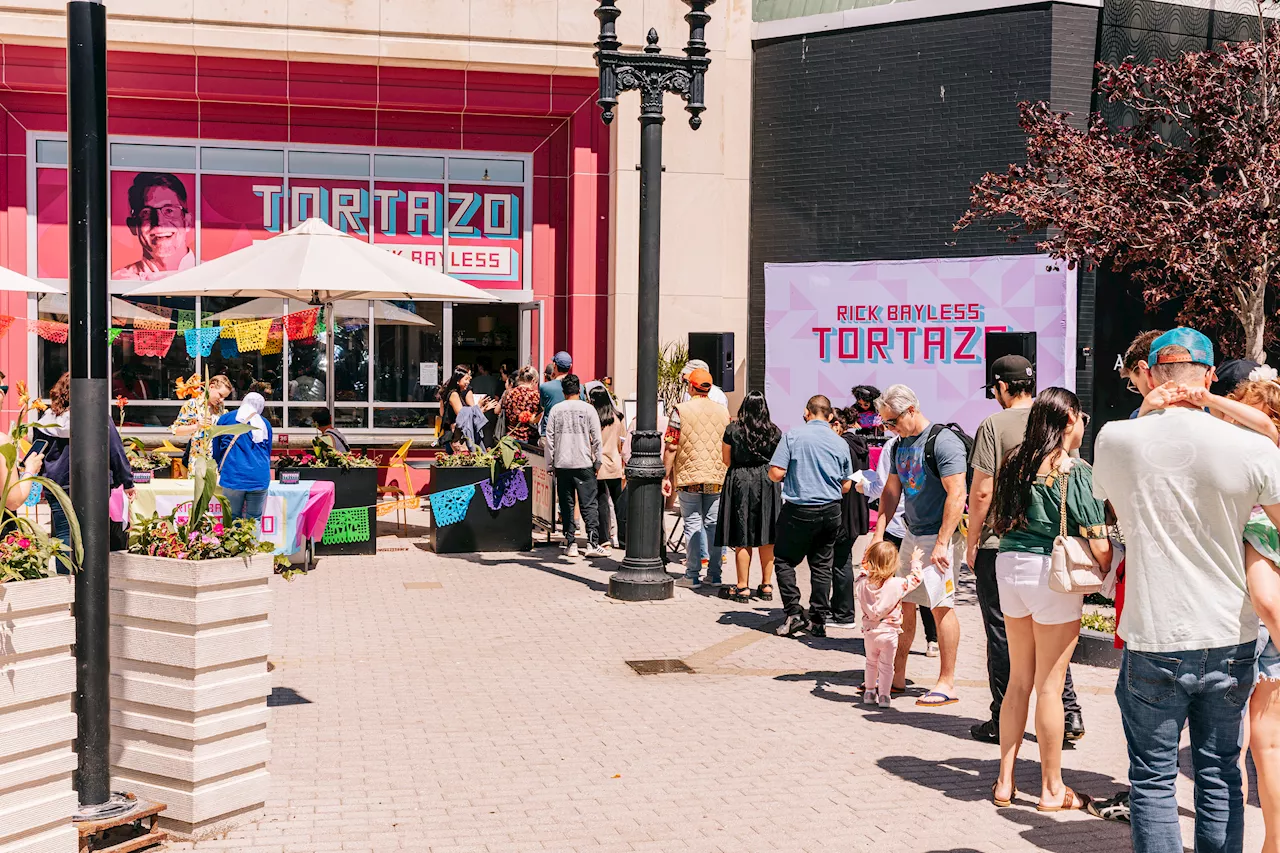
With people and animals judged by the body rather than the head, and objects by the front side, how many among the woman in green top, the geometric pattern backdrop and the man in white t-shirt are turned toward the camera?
1

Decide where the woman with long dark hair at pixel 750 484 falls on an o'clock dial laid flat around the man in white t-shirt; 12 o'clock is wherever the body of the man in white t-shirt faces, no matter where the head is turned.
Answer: The woman with long dark hair is roughly at 11 o'clock from the man in white t-shirt.

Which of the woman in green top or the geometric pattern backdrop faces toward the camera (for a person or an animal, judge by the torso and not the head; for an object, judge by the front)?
the geometric pattern backdrop

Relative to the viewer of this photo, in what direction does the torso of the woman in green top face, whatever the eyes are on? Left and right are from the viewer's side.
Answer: facing away from the viewer and to the right of the viewer

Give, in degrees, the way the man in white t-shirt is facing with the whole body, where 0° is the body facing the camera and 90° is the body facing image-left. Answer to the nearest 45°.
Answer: approximately 180°

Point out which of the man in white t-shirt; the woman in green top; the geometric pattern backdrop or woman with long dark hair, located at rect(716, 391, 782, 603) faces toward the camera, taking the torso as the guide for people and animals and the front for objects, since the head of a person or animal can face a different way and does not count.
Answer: the geometric pattern backdrop

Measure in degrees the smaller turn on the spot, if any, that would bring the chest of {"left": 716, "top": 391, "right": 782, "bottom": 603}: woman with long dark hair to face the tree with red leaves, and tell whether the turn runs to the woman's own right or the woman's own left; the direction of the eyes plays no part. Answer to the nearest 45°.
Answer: approximately 90° to the woman's own right

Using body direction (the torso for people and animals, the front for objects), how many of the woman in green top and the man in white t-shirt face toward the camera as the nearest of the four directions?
0

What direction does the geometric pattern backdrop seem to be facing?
toward the camera

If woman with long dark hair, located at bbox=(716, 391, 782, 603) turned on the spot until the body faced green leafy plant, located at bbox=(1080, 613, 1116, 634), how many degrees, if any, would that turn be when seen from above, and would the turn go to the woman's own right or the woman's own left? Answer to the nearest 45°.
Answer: approximately 135° to the woman's own right

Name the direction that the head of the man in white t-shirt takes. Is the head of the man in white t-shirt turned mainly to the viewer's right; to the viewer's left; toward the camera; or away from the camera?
away from the camera

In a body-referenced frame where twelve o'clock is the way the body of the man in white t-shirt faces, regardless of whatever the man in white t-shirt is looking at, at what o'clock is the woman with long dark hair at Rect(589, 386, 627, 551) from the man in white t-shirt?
The woman with long dark hair is roughly at 11 o'clock from the man in white t-shirt.

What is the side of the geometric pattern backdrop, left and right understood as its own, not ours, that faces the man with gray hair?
front

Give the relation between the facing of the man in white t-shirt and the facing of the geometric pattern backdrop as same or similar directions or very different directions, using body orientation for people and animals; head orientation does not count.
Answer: very different directions

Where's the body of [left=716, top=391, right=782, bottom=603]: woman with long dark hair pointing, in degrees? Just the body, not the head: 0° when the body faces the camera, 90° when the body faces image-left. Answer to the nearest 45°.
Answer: approximately 180°

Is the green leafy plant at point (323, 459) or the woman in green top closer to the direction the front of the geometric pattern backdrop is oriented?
the woman in green top

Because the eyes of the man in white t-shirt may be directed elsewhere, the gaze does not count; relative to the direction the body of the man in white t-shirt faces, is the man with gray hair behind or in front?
in front
